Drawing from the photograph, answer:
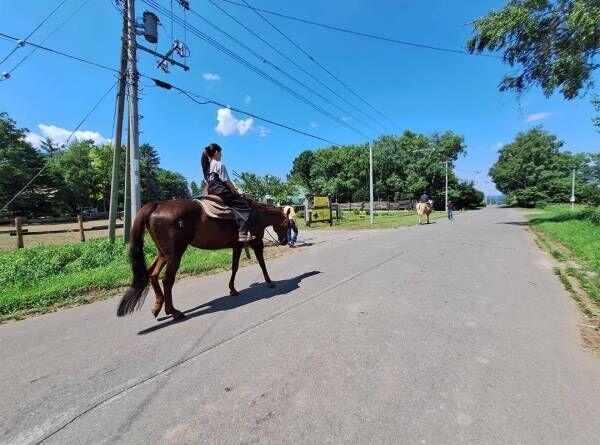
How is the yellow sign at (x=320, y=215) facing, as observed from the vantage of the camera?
facing the viewer

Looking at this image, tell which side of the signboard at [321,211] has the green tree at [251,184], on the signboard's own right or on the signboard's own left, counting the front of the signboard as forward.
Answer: on the signboard's own right

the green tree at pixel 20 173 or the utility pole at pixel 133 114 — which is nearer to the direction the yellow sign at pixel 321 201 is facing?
the utility pole

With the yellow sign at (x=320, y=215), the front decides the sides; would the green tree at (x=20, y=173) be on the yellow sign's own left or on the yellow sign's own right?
on the yellow sign's own right

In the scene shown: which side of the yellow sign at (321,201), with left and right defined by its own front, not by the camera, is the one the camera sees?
front

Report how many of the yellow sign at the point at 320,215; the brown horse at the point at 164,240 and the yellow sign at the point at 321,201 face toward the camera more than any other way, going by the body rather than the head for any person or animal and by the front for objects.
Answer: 2

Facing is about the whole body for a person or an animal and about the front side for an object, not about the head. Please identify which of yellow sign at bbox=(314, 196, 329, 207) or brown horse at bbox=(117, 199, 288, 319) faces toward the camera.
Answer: the yellow sign

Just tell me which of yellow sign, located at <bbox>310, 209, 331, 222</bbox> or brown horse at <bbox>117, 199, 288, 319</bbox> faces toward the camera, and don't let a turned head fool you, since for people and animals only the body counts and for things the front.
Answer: the yellow sign

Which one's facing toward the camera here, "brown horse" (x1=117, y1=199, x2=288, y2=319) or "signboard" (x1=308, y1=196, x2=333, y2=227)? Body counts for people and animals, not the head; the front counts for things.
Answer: the signboard
